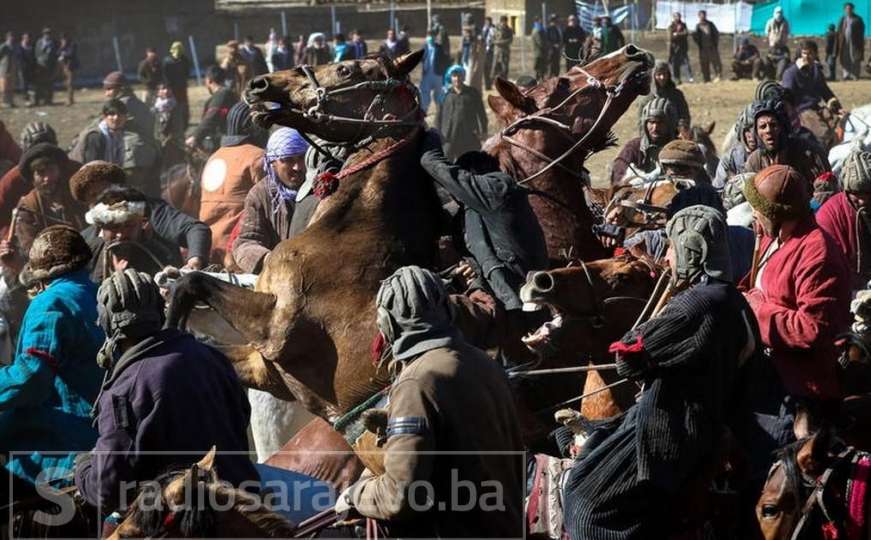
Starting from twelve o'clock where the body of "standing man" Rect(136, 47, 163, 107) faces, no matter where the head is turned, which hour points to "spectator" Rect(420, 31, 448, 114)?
The spectator is roughly at 10 o'clock from the standing man.

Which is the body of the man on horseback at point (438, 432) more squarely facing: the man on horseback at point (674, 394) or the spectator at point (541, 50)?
the spectator

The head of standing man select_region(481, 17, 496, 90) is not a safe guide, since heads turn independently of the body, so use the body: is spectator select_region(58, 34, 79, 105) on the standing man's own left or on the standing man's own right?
on the standing man's own right

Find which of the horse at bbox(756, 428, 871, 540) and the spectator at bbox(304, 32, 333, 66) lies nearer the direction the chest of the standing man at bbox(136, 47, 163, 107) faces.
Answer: the horse

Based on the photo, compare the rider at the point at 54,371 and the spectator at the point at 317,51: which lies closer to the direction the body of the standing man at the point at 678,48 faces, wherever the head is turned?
the rider

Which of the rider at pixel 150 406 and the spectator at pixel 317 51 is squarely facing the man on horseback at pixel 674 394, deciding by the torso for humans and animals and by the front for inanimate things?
the spectator
